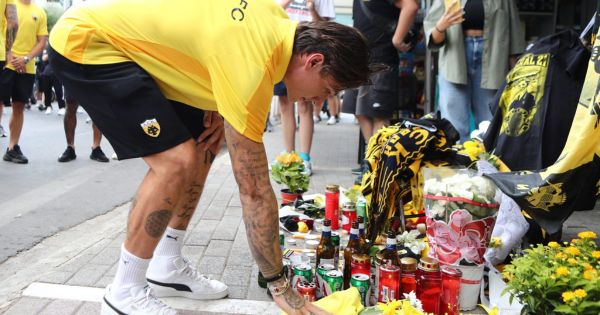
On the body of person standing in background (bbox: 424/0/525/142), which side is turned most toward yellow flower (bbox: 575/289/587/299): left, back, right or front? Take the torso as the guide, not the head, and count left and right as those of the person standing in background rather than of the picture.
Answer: front

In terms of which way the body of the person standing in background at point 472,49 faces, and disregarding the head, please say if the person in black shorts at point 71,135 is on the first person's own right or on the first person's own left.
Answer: on the first person's own right

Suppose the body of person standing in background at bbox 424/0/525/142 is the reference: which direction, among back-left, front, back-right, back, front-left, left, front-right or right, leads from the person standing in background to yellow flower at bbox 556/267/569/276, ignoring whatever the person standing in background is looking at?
front

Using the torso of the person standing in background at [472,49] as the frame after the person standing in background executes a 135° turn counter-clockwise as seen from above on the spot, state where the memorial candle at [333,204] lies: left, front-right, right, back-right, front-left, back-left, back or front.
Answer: back

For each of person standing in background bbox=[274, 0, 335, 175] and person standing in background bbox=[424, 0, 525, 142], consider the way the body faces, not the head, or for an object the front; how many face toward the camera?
2

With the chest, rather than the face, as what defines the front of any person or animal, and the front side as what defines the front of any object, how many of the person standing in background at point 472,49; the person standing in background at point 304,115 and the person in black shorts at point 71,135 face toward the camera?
3

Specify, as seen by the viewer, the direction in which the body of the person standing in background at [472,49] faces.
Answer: toward the camera

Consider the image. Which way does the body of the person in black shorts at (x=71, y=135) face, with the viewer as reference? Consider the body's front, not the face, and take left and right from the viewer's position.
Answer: facing the viewer

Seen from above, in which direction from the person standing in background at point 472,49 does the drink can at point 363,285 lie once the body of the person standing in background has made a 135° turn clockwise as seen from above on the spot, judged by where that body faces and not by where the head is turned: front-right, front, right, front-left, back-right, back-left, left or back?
back-left

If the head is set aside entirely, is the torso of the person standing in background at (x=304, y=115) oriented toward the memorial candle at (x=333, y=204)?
yes

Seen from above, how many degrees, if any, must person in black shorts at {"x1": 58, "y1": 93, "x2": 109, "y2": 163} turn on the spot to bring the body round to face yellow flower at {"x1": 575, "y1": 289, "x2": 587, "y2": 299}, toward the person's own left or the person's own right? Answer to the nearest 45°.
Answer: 0° — they already face it

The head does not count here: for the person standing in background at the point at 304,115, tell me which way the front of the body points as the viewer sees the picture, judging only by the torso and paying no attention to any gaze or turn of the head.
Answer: toward the camera
